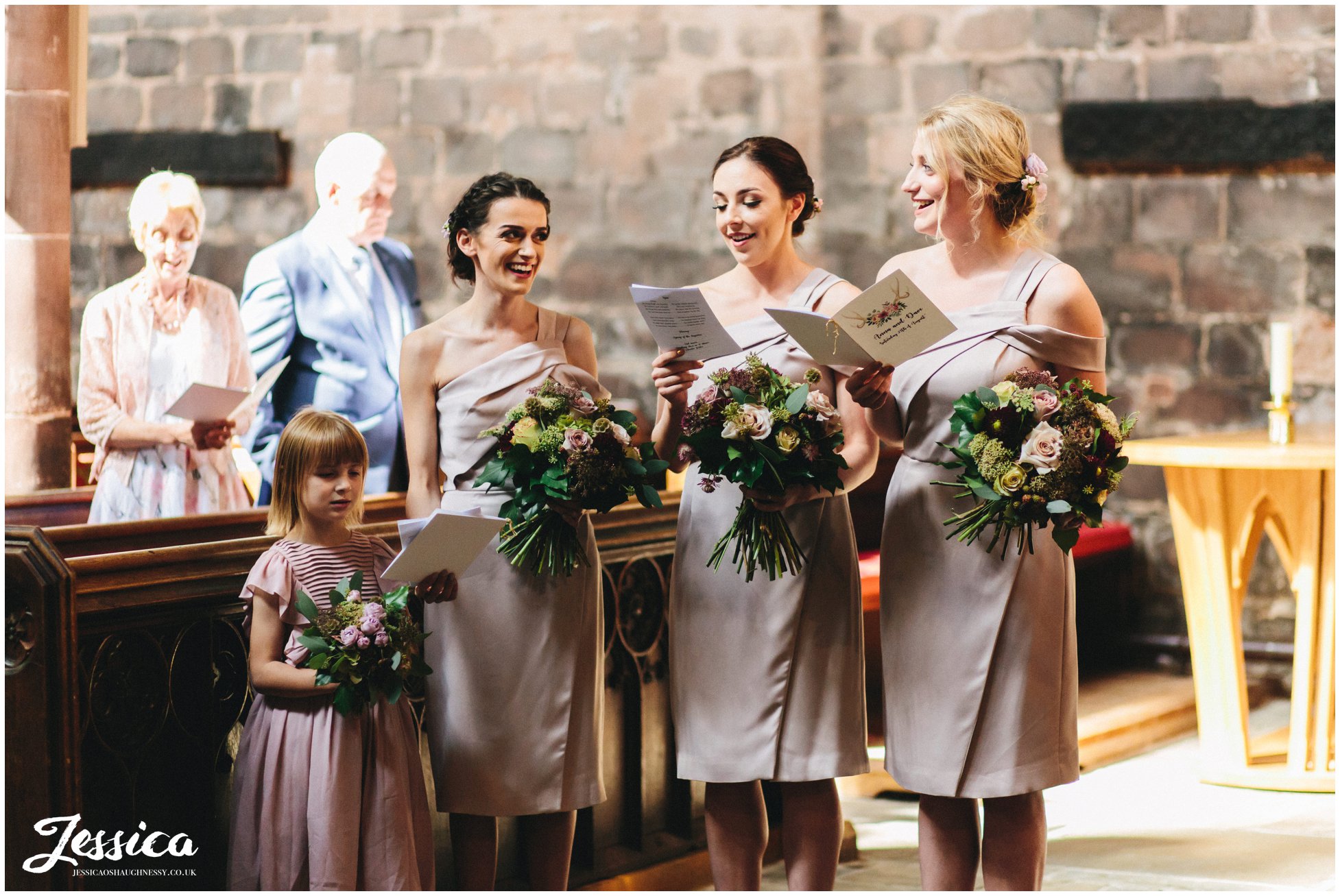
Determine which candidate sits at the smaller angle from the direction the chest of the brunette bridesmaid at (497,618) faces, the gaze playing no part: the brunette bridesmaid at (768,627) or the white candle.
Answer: the brunette bridesmaid

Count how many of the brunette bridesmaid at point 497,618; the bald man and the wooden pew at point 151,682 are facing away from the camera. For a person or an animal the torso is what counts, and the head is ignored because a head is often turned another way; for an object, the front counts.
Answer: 0

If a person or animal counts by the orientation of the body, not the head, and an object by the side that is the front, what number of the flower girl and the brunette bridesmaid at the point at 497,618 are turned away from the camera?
0

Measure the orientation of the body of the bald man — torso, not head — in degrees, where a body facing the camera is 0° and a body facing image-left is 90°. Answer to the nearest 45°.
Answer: approximately 315°

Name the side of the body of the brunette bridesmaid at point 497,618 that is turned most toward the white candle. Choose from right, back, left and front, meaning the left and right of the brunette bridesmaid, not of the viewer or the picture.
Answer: left

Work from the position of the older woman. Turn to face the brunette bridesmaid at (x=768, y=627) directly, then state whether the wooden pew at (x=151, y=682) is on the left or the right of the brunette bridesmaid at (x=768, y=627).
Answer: right

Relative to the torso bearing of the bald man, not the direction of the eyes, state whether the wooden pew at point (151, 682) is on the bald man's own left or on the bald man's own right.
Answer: on the bald man's own right

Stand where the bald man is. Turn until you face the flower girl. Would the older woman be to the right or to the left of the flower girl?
right

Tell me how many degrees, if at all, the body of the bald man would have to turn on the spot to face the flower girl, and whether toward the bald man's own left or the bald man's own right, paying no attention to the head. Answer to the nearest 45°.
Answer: approximately 45° to the bald man's own right

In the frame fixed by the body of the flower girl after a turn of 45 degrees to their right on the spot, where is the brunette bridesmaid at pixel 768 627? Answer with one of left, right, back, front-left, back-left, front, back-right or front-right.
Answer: left

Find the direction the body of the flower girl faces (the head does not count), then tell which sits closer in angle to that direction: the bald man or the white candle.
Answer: the white candle

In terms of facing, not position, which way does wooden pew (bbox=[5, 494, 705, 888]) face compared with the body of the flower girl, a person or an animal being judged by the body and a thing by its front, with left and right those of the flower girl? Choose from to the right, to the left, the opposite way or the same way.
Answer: the same way

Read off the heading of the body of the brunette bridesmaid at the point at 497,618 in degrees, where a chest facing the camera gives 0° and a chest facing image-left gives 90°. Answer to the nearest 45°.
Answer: approximately 315°

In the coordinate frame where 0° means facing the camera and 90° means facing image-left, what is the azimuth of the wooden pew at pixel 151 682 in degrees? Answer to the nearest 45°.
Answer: approximately 315°

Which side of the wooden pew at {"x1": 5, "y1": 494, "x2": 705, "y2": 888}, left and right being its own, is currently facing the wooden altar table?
left

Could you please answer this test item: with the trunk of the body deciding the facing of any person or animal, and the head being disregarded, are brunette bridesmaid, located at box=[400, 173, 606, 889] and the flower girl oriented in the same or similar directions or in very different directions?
same or similar directions

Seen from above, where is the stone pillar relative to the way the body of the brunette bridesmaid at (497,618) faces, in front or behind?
behind
